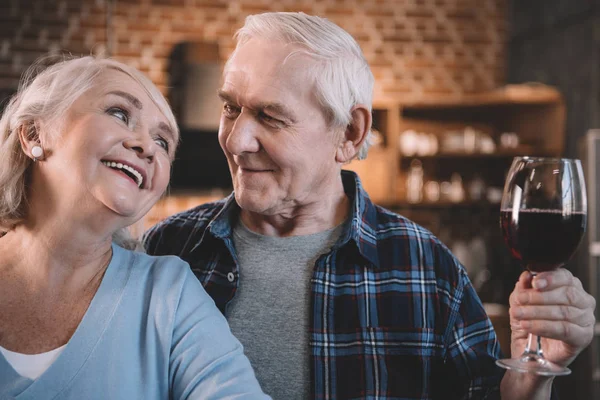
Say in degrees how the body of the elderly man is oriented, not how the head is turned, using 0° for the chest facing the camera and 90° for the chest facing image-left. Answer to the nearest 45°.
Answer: approximately 45°

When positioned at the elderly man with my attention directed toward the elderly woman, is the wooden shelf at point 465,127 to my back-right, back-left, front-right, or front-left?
back-right

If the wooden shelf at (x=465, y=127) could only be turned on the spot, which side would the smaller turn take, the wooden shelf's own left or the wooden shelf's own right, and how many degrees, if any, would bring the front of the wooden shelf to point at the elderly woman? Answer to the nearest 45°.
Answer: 0° — it already faces them

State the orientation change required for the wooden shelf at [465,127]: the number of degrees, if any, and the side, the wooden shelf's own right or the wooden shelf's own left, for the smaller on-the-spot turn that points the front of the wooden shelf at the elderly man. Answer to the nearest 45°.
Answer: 0° — it already faces them

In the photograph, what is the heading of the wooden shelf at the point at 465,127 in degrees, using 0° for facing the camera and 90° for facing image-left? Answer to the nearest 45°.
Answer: approximately 0°
